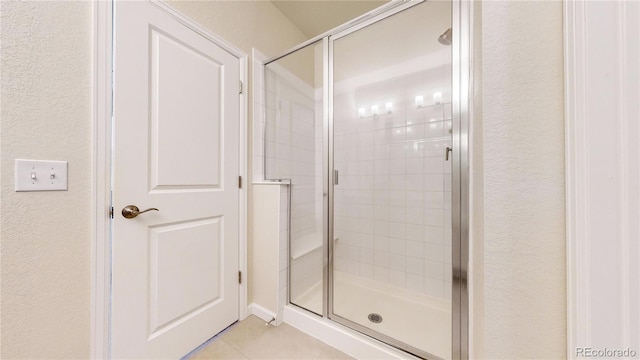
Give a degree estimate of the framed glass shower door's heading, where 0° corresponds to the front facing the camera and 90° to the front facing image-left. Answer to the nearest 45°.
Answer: approximately 45°

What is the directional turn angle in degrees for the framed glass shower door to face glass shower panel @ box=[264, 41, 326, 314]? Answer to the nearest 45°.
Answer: approximately 45° to its right

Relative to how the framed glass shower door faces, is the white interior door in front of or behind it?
in front

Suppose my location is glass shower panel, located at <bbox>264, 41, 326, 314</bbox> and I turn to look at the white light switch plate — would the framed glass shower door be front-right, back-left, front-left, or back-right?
back-left

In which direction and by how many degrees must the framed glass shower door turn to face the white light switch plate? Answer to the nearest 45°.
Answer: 0° — it already faces it

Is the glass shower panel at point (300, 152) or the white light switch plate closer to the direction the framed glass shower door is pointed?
the white light switch plate
